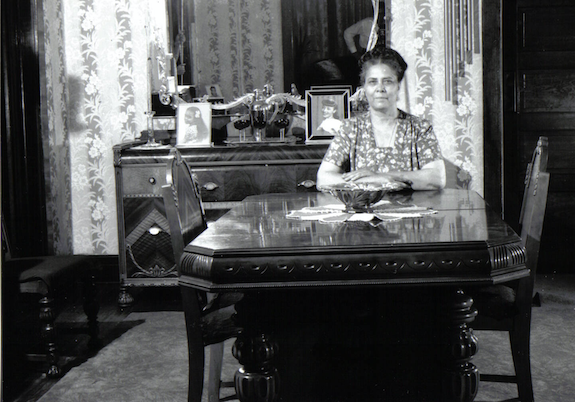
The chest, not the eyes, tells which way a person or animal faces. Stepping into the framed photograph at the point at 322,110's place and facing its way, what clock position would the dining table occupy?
The dining table is roughly at 12 o'clock from the framed photograph.

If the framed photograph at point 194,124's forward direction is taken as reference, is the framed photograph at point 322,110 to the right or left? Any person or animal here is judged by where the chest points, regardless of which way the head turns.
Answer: on its left

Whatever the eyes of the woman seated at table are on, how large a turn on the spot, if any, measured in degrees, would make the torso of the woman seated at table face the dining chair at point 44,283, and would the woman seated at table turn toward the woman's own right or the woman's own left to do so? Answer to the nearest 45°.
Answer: approximately 90° to the woman's own right

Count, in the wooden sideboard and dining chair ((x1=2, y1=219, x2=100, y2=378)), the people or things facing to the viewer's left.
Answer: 0

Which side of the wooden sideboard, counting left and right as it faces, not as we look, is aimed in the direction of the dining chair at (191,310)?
front

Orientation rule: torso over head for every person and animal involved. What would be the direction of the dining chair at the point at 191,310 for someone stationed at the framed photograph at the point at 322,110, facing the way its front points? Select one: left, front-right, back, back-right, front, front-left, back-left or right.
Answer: front

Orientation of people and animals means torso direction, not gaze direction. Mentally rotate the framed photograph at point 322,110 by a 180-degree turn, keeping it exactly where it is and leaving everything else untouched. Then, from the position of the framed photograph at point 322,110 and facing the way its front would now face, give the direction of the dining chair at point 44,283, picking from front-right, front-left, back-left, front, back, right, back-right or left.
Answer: back-left

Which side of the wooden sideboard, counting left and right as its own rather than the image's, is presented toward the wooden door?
left

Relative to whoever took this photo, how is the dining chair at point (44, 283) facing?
facing the viewer and to the right of the viewer

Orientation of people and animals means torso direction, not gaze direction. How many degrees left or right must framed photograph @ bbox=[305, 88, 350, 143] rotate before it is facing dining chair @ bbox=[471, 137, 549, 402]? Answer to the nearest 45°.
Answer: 0° — it already faces it

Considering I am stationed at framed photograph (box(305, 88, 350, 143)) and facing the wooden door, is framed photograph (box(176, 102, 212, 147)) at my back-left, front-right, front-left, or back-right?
back-left

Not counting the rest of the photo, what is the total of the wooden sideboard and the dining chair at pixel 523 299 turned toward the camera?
1
